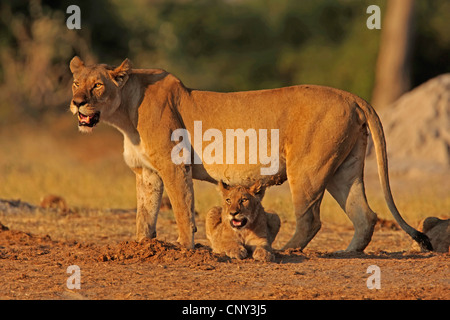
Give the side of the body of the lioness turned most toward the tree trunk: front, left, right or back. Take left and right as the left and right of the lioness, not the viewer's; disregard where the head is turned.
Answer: right

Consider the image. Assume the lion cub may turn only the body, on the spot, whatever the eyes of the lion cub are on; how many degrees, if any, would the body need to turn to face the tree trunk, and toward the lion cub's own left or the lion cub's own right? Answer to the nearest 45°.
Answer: approximately 180°

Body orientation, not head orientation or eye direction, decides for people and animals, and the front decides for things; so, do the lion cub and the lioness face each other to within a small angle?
no

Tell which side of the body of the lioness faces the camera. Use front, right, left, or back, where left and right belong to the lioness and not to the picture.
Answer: left

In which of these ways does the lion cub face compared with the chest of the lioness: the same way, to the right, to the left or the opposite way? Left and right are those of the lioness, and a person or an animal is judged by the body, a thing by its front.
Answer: to the left

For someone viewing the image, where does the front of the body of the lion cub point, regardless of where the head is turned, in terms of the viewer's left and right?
facing the viewer

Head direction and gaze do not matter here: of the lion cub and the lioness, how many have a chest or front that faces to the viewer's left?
1

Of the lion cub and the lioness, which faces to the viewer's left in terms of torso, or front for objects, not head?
the lioness
